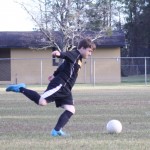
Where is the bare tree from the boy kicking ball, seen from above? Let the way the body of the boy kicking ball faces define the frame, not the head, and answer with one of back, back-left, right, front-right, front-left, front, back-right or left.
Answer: left

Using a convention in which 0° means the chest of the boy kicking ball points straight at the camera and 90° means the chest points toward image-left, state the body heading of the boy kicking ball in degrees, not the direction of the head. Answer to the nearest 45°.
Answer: approximately 270°

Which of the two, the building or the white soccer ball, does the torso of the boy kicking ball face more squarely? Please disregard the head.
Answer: the white soccer ball

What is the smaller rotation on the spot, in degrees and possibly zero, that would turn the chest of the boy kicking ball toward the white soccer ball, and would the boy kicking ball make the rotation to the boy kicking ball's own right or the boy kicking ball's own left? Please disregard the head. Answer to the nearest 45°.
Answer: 0° — they already face it

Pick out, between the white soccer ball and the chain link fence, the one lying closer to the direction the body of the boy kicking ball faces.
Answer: the white soccer ball

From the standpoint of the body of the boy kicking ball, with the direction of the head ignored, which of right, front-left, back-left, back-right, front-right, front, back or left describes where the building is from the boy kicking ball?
left

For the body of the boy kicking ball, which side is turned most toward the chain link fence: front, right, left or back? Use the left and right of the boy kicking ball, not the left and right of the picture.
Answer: left
